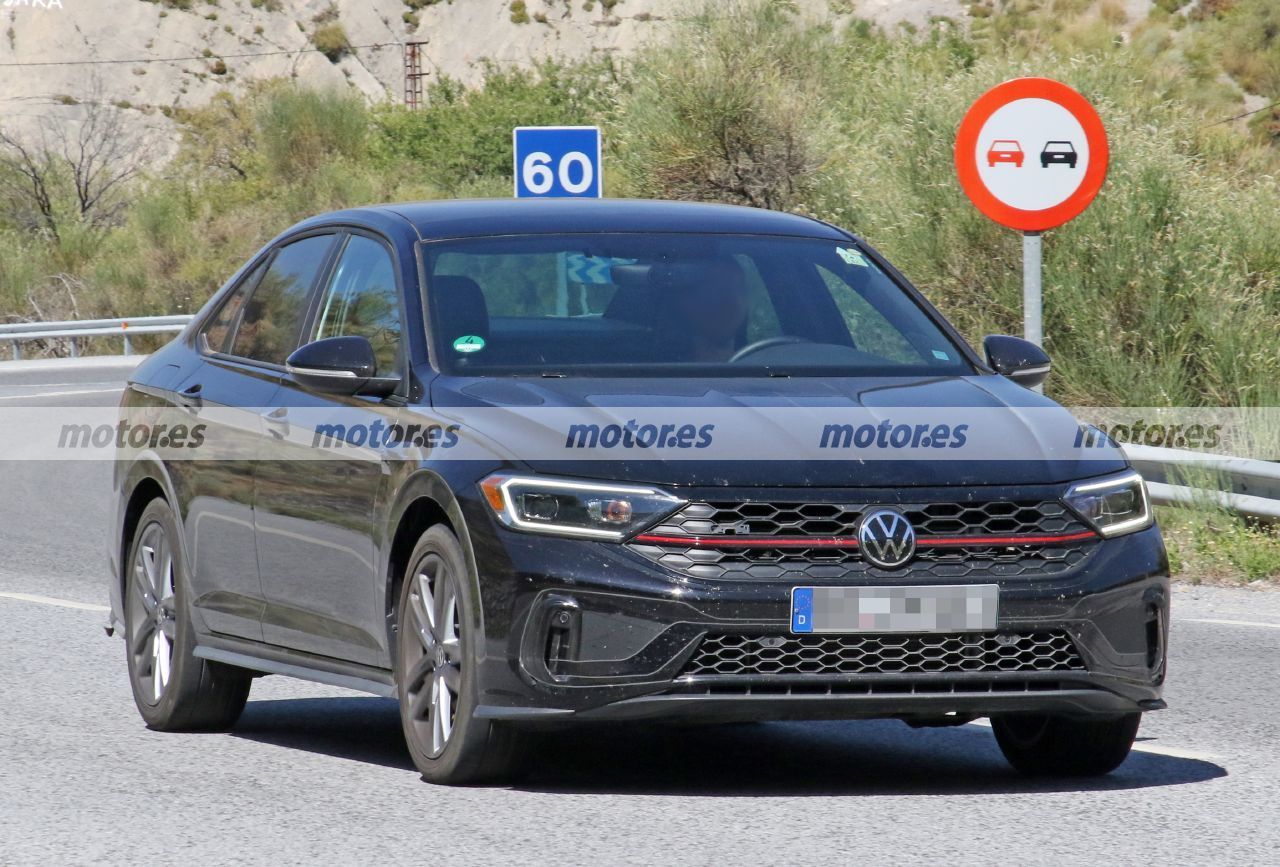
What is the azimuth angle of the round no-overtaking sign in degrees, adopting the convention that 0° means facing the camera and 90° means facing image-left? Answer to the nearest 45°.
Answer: approximately 0°

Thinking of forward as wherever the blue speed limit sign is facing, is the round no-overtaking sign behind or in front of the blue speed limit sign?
in front

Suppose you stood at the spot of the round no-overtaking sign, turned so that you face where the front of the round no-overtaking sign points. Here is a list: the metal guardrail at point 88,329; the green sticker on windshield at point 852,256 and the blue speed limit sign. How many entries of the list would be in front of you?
1

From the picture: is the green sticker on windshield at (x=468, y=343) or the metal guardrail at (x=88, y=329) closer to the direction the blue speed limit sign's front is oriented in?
the green sticker on windshield

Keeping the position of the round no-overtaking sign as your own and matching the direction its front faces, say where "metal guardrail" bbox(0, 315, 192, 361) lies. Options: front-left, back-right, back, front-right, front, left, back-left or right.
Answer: back-right

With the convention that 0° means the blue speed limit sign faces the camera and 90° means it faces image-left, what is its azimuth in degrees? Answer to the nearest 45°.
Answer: approximately 0°

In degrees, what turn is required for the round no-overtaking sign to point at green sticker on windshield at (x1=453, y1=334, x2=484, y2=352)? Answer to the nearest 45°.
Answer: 0° — it already faces it

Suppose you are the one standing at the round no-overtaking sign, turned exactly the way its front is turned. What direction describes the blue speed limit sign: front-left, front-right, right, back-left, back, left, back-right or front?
back-right

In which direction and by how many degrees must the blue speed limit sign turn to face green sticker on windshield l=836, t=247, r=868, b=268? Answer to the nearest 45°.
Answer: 0° — it already faces it

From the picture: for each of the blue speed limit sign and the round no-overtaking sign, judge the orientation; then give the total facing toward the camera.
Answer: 2
